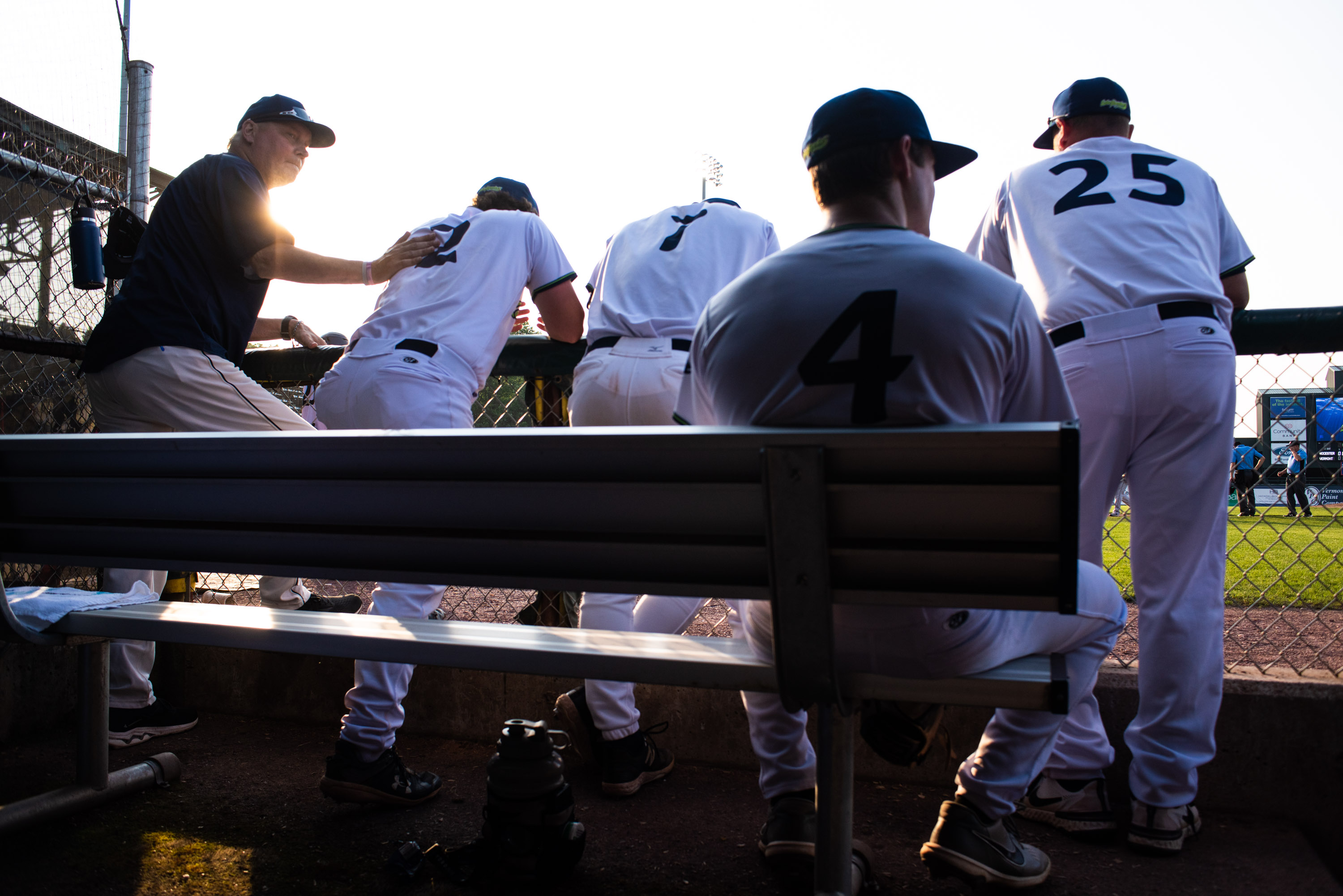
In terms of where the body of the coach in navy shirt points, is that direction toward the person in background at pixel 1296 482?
yes

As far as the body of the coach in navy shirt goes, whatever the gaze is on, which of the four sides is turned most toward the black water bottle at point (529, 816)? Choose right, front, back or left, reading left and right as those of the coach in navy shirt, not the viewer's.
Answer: right

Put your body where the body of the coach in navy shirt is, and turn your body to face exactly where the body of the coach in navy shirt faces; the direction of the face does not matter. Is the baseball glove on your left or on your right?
on your right

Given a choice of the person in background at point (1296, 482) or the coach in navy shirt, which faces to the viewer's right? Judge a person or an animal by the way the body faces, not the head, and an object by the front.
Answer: the coach in navy shirt

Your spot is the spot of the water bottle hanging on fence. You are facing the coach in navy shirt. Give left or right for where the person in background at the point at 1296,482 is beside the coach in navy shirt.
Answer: left

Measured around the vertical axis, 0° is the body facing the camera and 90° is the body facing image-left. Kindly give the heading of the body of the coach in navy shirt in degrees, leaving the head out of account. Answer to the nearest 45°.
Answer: approximately 270°
